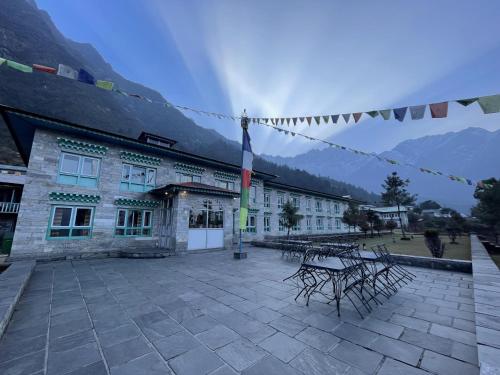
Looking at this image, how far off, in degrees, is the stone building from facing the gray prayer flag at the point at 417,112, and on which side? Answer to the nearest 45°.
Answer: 0° — it already faces it

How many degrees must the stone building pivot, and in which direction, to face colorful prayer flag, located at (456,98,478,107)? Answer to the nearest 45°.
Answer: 0° — it already faces it

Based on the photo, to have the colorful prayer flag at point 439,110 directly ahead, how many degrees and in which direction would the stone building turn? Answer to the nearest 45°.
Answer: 0° — it already faces it

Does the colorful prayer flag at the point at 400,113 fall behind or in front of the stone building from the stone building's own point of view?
in front

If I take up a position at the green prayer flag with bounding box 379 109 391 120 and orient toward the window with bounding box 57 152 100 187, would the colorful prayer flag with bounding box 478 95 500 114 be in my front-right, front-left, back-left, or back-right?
back-left

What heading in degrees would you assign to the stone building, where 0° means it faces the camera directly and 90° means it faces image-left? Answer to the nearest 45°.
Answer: approximately 315°

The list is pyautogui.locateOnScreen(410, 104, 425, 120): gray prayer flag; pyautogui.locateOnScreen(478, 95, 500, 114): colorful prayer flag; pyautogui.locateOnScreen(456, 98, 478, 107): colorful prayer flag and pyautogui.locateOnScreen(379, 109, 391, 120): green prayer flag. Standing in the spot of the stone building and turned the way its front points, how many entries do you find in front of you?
4

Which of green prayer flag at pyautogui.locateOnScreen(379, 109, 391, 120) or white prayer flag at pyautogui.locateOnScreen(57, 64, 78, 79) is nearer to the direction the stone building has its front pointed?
the green prayer flag

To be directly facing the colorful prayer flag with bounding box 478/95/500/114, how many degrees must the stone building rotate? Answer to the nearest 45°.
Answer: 0° — it already faces it

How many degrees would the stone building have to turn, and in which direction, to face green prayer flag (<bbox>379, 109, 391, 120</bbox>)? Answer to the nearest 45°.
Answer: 0° — it already faces it
